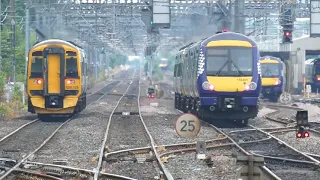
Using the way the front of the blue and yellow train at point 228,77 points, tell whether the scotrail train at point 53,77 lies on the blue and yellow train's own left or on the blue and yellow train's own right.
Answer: on the blue and yellow train's own right

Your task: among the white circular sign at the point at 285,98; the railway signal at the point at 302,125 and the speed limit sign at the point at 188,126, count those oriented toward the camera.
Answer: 3

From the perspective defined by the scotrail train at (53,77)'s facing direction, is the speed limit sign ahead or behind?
ahead

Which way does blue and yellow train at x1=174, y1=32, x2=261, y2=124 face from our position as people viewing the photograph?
facing the viewer

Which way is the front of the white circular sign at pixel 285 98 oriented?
toward the camera

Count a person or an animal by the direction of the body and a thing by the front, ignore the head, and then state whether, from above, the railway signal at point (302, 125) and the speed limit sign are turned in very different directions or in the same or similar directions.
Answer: same or similar directions

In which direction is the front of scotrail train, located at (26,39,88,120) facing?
toward the camera

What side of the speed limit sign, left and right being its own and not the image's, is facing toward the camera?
front

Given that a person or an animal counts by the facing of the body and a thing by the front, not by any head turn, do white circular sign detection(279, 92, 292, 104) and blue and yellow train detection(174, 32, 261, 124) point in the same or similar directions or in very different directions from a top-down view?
same or similar directions
